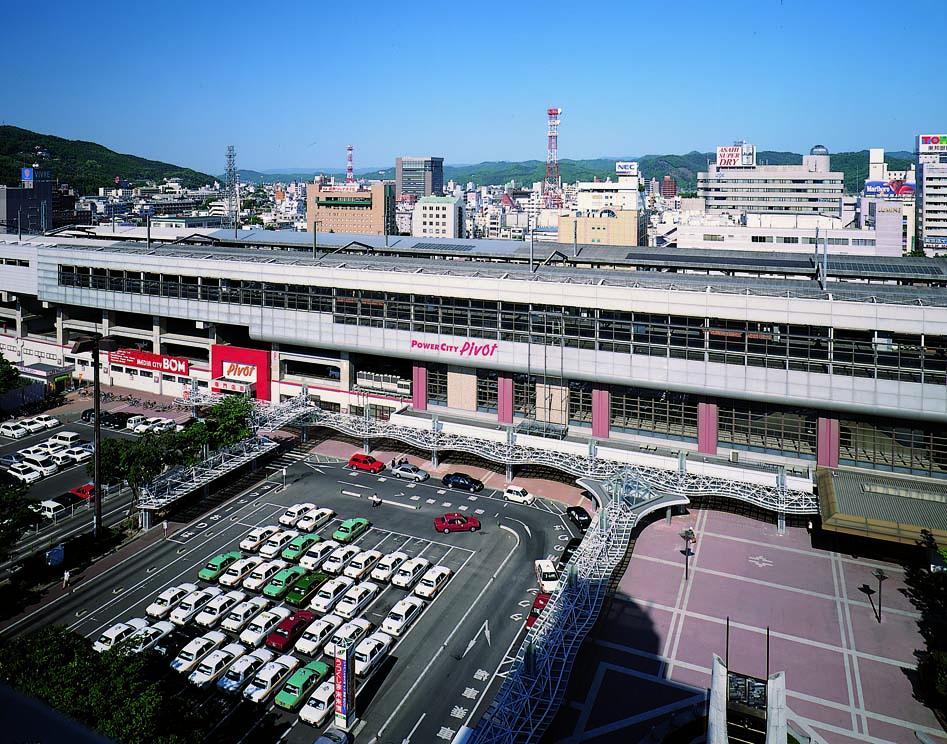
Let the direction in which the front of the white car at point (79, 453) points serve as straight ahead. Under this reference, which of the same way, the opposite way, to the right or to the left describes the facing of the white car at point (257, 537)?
to the right

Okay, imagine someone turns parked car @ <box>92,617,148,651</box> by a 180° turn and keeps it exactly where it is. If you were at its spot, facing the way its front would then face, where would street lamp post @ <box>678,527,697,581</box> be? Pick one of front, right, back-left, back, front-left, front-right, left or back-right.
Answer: back-left

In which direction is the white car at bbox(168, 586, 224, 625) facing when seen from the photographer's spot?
facing away from the viewer and to the right of the viewer

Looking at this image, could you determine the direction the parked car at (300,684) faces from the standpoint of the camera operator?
facing away from the viewer and to the right of the viewer

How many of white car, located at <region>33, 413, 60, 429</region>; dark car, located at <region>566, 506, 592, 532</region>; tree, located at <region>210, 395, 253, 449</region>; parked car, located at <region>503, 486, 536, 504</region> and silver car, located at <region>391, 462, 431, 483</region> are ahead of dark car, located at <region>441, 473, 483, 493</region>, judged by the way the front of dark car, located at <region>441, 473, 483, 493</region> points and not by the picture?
2
